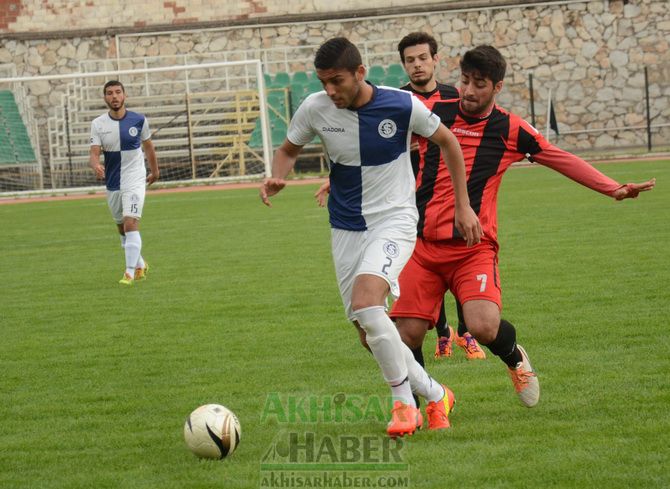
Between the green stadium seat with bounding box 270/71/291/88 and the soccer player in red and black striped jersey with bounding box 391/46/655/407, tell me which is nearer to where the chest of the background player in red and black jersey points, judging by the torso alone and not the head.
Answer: the soccer player in red and black striped jersey

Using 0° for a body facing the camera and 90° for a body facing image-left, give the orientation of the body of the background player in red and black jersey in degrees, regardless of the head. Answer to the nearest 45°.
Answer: approximately 0°

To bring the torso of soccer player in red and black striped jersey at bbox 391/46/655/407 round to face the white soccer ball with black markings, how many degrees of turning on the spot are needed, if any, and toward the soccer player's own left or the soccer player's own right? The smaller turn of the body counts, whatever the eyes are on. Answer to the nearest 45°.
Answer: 0° — they already face it

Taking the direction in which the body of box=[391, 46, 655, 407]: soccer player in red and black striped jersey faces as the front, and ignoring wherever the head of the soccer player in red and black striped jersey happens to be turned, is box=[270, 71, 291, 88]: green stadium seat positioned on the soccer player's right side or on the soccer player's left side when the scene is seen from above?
on the soccer player's right side

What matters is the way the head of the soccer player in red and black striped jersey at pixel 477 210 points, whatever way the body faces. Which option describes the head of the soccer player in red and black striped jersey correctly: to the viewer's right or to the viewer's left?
to the viewer's left

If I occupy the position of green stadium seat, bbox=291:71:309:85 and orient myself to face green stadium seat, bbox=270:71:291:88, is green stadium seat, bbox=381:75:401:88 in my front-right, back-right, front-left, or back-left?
back-left

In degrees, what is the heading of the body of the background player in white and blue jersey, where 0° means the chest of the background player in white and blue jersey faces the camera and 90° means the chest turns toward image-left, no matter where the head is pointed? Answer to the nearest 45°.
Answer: approximately 0°

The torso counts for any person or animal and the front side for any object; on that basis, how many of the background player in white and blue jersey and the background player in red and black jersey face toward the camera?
2

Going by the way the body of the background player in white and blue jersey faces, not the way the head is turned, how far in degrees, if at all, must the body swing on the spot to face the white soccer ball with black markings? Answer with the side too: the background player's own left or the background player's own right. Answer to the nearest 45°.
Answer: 0° — they already face it

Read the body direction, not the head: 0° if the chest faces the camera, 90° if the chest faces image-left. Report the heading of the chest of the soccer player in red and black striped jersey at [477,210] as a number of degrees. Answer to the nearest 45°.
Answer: approximately 45°

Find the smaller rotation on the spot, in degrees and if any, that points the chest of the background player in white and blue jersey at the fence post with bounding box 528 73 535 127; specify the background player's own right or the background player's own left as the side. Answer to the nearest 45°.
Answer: approximately 135° to the background player's own left
